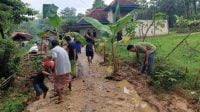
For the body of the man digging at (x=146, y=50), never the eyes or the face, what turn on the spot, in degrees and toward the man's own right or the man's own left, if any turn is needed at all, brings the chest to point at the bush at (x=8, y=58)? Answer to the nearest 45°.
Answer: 0° — they already face it

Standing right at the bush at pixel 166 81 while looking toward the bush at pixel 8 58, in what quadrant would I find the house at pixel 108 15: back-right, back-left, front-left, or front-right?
front-right

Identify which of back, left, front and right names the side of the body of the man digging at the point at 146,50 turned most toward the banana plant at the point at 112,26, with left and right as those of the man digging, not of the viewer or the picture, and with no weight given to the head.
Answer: front

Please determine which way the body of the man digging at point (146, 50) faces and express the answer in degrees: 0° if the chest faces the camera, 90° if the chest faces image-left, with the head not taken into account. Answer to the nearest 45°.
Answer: approximately 90°

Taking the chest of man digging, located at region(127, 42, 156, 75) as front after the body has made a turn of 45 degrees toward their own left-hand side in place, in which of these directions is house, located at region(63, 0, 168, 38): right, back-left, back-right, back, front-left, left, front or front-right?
back-right

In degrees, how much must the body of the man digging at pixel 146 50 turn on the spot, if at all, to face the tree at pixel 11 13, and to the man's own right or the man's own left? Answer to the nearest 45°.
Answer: approximately 45° to the man's own right
